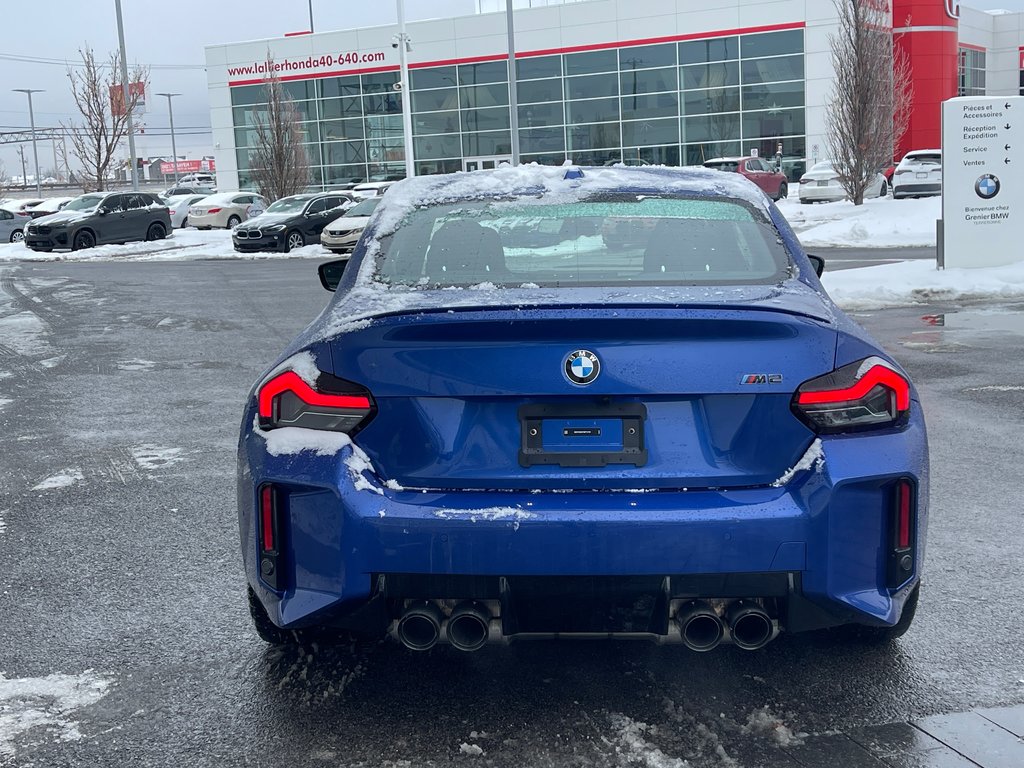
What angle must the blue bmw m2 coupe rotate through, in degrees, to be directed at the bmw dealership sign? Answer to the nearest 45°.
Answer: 0° — it already faces it

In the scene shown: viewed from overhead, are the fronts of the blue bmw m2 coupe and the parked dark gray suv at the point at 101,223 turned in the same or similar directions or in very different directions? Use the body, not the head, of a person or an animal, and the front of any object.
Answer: very different directions

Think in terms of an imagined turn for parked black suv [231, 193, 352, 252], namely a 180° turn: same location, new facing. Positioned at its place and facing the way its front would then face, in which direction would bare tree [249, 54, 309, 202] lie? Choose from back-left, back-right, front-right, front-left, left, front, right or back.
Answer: front-left

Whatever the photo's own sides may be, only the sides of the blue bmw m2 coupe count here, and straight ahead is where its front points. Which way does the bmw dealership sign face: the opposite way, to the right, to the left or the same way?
the opposite way

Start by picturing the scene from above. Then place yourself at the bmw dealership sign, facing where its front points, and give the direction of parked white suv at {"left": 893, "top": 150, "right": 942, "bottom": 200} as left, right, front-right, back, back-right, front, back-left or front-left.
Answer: back

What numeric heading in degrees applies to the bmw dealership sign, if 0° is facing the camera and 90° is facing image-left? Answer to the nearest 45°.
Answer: approximately 0°

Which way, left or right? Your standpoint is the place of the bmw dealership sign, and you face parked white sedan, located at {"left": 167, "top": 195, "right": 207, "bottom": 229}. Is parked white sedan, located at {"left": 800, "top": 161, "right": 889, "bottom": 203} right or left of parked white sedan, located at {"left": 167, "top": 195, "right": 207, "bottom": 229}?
right

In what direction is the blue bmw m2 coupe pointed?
away from the camera

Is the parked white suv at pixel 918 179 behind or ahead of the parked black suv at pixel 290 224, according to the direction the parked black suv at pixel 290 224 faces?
behind

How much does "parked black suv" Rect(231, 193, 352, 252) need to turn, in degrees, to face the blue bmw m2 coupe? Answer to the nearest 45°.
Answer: approximately 45° to its left

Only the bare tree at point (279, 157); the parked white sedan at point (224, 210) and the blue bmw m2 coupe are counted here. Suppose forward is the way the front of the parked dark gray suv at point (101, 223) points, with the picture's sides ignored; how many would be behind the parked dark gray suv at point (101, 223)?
2

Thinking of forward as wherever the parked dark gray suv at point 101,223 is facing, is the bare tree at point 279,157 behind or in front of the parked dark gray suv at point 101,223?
behind

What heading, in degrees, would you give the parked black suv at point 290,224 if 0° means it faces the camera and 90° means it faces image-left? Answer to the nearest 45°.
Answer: approximately 45°
